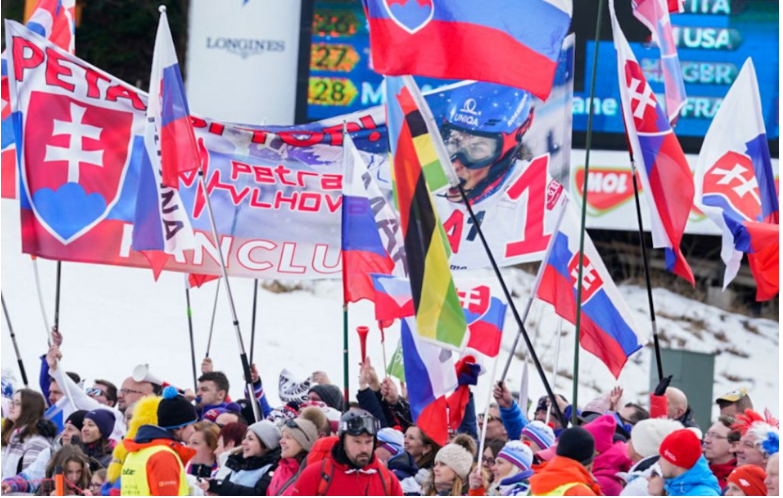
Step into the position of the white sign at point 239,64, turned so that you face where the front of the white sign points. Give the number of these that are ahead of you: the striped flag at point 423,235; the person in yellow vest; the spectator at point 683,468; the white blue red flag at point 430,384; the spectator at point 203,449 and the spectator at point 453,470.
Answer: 6

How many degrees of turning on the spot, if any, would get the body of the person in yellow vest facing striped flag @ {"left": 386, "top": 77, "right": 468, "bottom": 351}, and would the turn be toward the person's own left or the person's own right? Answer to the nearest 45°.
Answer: approximately 45° to the person's own right

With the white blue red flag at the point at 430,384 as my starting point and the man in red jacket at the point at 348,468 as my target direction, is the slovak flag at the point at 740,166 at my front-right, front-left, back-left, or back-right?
back-left

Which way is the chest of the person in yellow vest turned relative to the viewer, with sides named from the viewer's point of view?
facing away from the viewer and to the right of the viewer

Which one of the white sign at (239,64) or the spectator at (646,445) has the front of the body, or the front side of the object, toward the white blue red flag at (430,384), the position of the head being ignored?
the white sign

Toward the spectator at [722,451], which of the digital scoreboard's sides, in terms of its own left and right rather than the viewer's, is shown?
front
